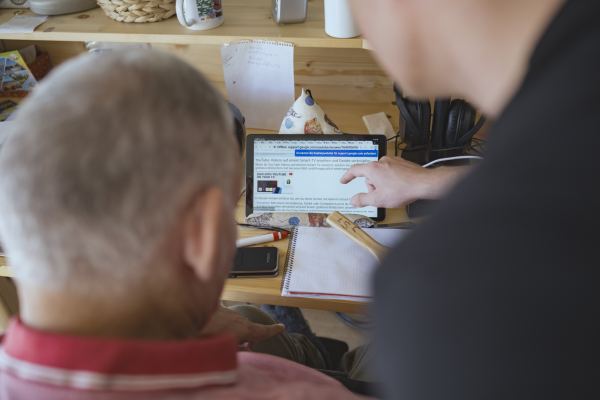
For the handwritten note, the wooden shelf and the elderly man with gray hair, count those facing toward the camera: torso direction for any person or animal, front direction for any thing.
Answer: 2

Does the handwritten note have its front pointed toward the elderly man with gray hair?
yes

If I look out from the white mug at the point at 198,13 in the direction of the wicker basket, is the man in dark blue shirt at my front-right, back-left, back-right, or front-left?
back-left

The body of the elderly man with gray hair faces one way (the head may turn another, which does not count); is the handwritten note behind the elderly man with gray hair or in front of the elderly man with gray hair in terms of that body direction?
in front

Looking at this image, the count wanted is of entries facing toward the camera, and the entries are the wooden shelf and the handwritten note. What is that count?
2

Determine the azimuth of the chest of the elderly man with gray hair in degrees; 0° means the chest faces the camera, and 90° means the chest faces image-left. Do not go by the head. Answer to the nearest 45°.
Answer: approximately 225°

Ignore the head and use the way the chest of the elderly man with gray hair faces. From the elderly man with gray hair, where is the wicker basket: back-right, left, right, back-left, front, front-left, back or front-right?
front-left

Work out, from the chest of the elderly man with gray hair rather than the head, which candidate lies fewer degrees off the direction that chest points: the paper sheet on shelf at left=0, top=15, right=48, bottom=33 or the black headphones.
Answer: the black headphones

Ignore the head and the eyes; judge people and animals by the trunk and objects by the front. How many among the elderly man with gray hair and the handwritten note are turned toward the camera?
1
